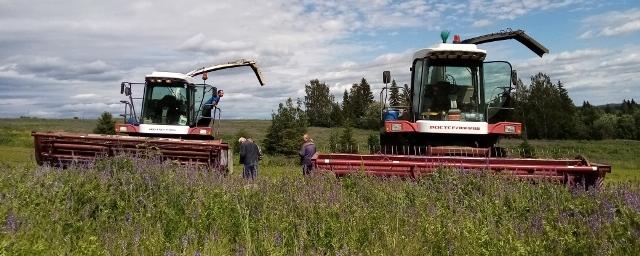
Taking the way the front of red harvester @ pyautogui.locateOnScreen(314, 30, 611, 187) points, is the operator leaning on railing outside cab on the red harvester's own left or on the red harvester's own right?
on the red harvester's own right

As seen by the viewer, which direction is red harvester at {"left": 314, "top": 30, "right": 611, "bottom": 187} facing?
toward the camera
